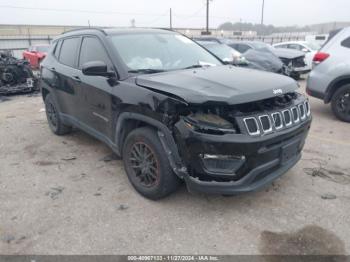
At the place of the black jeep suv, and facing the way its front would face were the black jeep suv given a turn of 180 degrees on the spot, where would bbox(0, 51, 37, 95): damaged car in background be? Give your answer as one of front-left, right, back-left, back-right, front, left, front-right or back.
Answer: front

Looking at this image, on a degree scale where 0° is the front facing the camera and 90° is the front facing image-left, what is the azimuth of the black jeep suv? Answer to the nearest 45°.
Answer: approximately 315°

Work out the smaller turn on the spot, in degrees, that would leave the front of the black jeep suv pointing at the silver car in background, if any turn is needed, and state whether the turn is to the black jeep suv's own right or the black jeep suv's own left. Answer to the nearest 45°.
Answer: approximately 90° to the black jeep suv's own left

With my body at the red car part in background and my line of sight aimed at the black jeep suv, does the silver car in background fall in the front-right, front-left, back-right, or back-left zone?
front-left

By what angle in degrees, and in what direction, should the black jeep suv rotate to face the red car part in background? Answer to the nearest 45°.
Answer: approximately 180°
